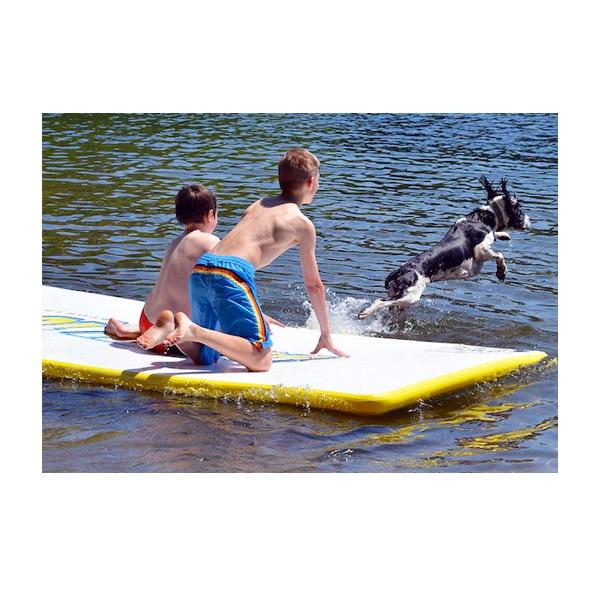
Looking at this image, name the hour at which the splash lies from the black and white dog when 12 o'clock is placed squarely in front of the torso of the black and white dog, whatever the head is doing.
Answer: The splash is roughly at 6 o'clock from the black and white dog.

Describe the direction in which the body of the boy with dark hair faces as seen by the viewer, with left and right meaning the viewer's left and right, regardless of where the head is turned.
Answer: facing away from the viewer and to the right of the viewer

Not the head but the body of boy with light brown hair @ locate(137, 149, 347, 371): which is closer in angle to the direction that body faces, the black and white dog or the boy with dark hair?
the black and white dog

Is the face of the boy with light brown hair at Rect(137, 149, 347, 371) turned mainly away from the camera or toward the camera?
away from the camera

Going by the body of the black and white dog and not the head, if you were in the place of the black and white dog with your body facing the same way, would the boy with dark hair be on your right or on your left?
on your right

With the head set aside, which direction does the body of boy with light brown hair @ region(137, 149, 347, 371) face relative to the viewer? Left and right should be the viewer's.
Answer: facing away from the viewer and to the right of the viewer

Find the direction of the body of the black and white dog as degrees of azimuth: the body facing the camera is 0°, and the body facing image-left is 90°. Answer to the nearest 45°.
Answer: approximately 270°

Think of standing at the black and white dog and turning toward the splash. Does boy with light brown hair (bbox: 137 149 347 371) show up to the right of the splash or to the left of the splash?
left

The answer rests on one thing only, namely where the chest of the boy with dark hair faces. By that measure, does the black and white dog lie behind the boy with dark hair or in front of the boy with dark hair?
in front

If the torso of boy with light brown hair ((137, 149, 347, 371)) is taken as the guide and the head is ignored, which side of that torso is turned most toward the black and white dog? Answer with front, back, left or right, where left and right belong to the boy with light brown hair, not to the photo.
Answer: front
